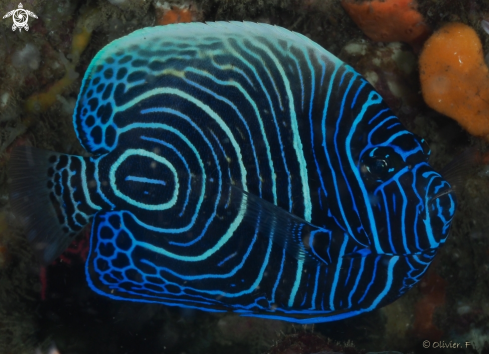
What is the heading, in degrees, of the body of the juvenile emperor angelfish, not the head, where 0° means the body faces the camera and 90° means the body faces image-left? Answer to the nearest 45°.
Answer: approximately 270°

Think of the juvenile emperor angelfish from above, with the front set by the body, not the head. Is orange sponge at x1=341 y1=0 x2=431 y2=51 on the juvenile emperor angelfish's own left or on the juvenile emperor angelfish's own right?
on the juvenile emperor angelfish's own left
